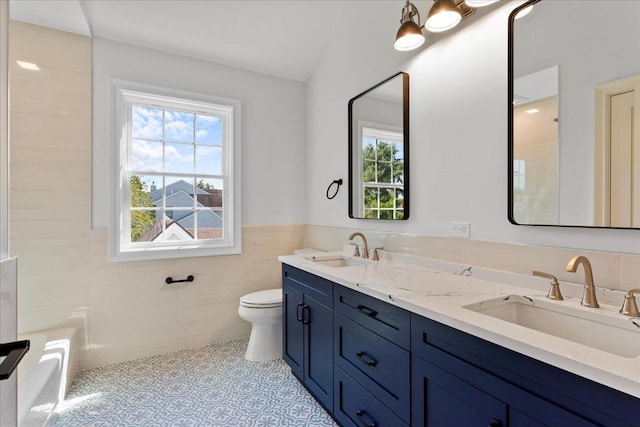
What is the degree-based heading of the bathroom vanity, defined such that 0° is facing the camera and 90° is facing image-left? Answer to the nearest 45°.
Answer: approximately 45°

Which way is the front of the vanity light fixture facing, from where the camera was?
facing the viewer and to the left of the viewer

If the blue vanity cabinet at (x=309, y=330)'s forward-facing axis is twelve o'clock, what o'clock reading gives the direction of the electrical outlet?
The electrical outlet is roughly at 8 o'clock from the blue vanity cabinet.

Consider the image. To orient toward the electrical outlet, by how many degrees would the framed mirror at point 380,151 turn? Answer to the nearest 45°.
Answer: approximately 90° to its left

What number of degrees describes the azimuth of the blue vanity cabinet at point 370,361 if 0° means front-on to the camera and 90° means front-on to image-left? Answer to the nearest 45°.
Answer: approximately 45°

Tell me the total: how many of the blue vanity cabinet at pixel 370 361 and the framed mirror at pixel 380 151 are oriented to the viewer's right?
0

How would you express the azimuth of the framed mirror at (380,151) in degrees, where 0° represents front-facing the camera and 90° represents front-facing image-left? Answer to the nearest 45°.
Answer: approximately 45°

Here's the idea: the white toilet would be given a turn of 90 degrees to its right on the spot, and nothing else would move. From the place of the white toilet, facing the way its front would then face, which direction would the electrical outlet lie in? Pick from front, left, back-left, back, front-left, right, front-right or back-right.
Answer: back-right
